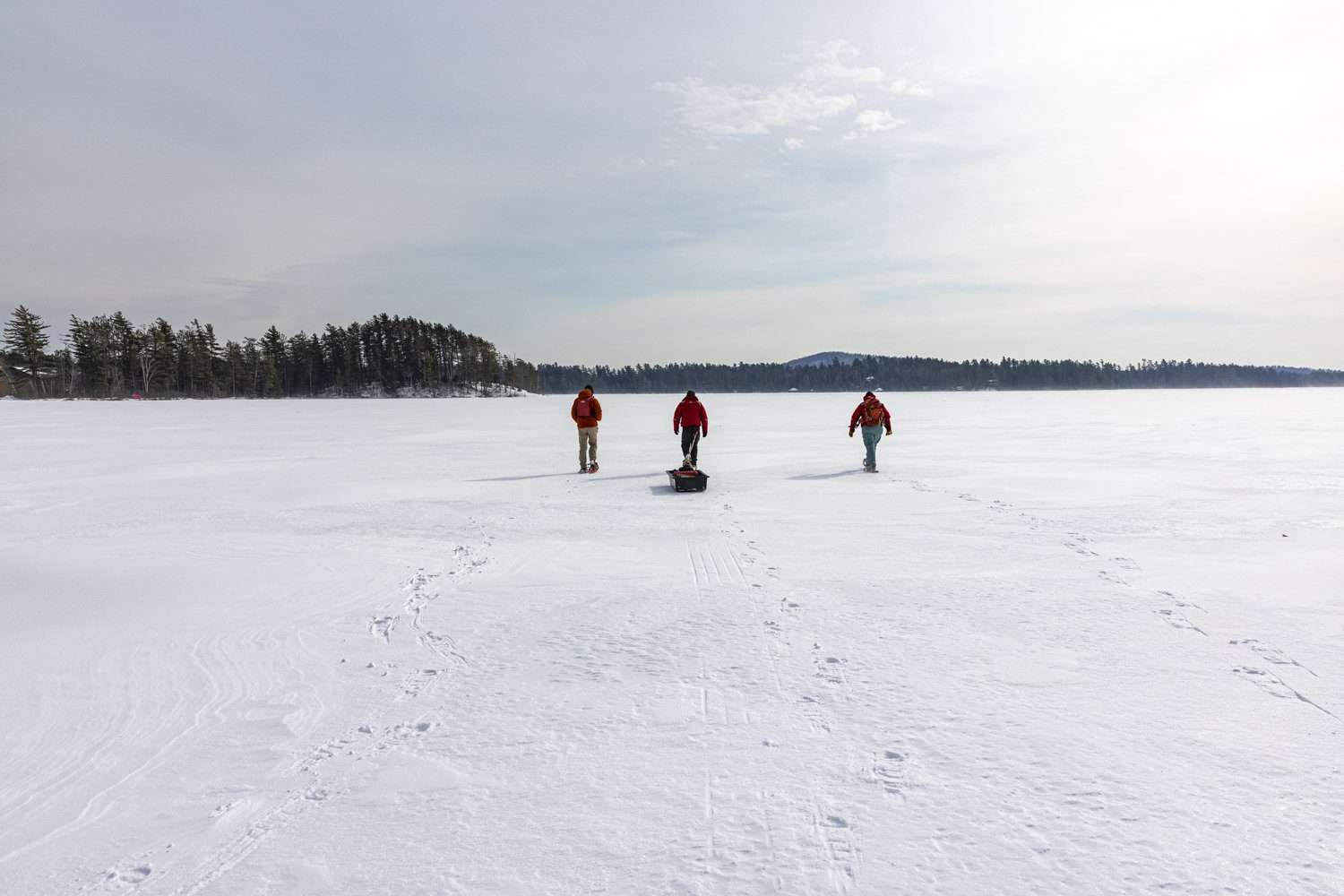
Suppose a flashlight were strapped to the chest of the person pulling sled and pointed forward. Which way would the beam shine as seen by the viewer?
away from the camera

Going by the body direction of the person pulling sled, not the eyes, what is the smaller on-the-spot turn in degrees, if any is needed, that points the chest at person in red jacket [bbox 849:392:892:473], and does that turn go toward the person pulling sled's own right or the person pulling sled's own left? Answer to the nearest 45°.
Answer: approximately 90° to the person pulling sled's own right

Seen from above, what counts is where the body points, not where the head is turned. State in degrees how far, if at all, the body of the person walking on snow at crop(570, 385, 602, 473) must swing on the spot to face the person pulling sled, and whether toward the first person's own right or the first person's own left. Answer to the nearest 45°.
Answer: approximately 135° to the first person's own right

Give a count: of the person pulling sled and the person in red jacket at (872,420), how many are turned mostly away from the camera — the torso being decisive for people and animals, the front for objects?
2

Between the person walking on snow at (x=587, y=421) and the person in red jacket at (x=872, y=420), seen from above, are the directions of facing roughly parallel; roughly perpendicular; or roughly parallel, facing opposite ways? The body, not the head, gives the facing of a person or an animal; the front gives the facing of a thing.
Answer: roughly parallel

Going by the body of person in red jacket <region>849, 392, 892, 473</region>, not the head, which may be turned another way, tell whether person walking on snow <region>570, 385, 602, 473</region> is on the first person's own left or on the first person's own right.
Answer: on the first person's own left

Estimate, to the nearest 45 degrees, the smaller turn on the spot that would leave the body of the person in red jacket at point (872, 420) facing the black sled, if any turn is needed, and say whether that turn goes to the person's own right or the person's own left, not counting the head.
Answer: approximately 135° to the person's own left

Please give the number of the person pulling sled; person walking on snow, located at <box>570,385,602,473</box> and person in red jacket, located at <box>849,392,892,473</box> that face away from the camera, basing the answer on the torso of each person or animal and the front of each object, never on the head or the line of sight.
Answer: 3

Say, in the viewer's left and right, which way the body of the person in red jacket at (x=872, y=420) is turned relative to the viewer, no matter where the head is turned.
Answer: facing away from the viewer

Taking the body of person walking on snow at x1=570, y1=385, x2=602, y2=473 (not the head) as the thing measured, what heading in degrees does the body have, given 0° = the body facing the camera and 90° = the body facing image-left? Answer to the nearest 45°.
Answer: approximately 180°

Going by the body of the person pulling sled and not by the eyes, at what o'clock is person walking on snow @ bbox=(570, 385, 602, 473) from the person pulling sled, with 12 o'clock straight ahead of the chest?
The person walking on snow is roughly at 10 o'clock from the person pulling sled.
